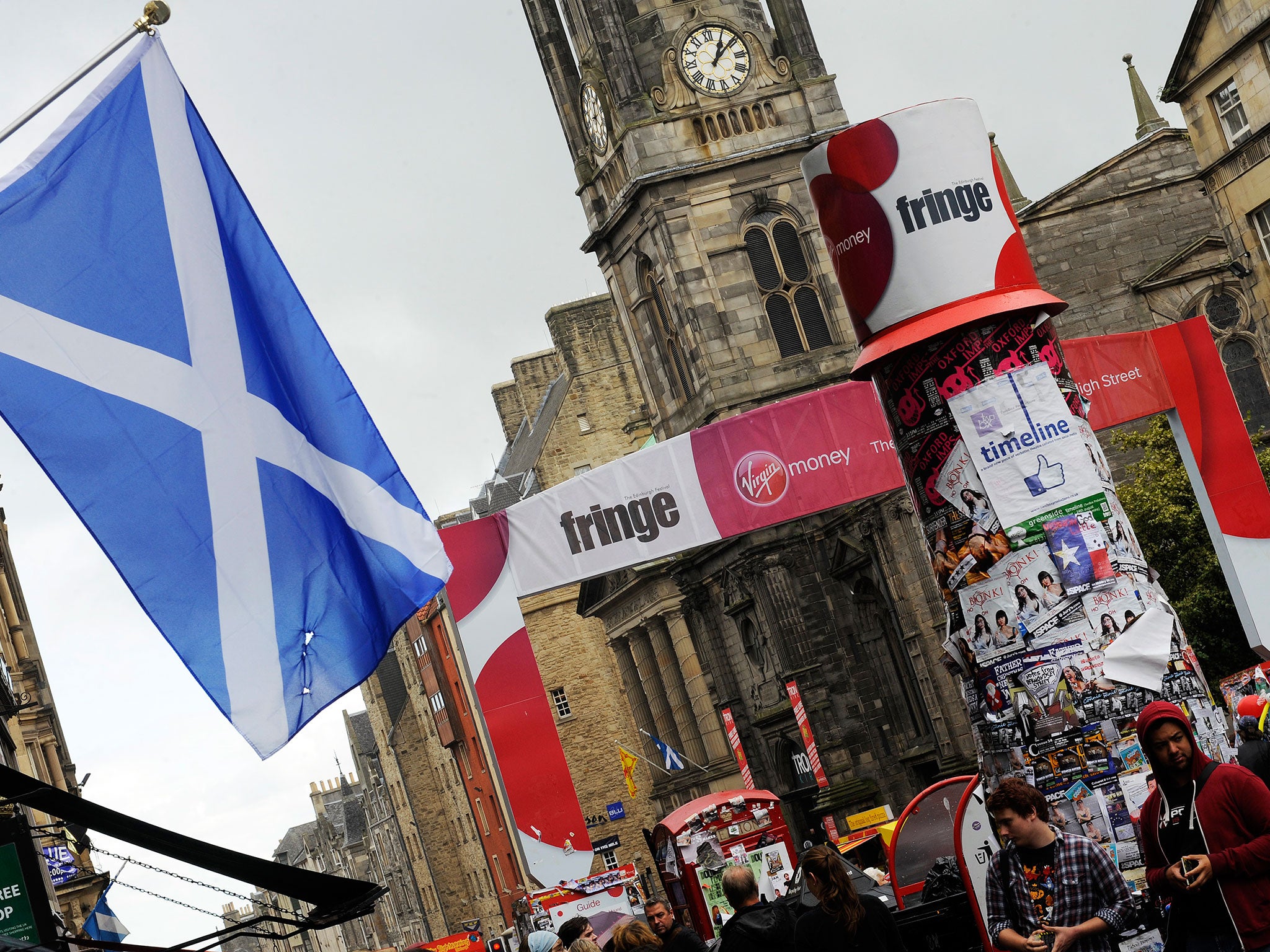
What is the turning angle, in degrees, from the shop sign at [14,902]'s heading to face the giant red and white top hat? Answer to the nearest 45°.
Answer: approximately 90° to its left

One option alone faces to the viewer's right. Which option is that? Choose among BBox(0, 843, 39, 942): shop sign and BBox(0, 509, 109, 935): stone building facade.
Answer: the stone building facade

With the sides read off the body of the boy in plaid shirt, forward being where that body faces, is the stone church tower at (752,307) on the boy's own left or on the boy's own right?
on the boy's own right

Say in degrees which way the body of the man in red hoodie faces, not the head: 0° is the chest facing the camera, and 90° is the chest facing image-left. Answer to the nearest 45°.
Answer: approximately 45°

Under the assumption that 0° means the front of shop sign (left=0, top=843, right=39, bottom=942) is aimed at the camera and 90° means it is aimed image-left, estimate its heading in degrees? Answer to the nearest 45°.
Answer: approximately 0°

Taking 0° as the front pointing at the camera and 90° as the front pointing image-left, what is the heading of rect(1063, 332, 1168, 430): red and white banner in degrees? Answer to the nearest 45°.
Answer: approximately 0°
